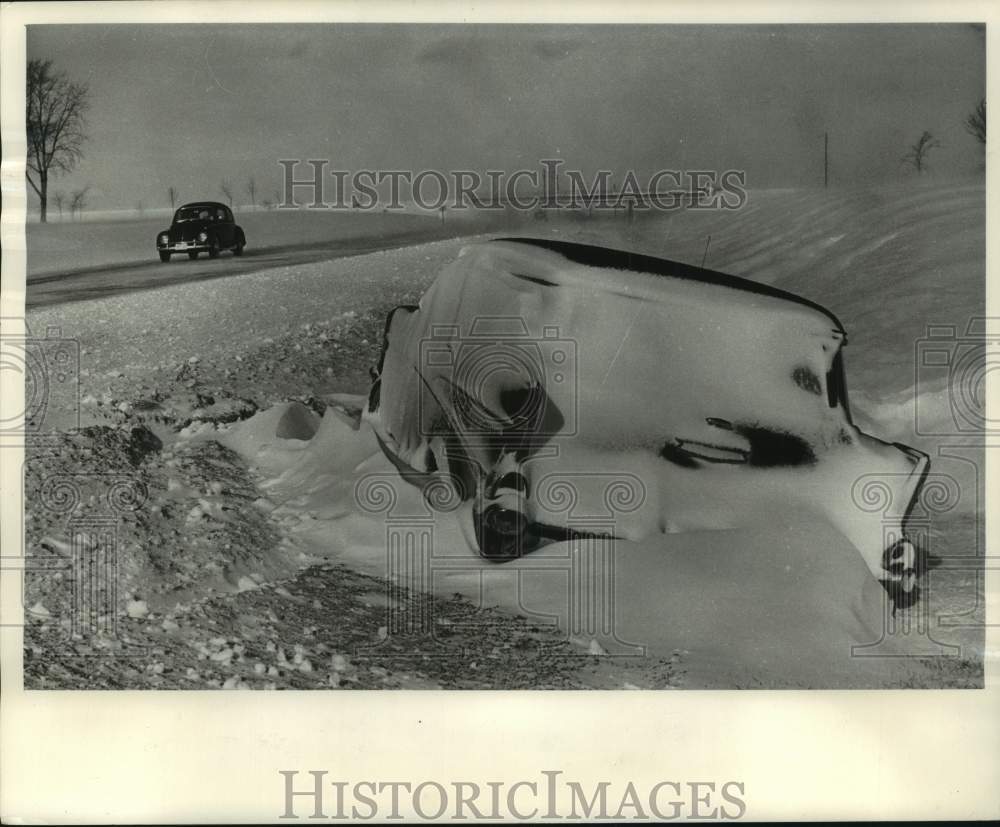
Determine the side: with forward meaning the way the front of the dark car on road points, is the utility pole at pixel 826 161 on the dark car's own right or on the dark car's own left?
on the dark car's own left

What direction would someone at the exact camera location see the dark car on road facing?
facing the viewer and to the left of the viewer
